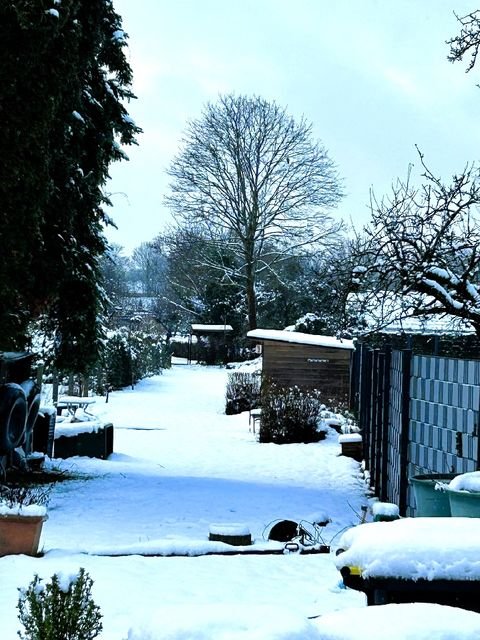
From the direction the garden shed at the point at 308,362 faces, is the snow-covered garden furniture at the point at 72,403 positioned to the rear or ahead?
ahead

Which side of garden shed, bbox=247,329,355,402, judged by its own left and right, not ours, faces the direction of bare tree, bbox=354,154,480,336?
left

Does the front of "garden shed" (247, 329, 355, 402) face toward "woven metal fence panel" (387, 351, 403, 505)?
no

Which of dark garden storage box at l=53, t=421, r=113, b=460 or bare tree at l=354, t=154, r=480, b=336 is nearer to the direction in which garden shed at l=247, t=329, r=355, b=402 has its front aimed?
the dark garden storage box

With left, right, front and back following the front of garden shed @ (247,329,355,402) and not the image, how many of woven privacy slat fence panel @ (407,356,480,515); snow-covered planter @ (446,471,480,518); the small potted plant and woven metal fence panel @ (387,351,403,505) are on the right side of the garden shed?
0

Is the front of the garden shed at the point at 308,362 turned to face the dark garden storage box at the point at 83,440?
no

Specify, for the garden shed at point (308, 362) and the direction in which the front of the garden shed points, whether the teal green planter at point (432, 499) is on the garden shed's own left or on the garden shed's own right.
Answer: on the garden shed's own left
